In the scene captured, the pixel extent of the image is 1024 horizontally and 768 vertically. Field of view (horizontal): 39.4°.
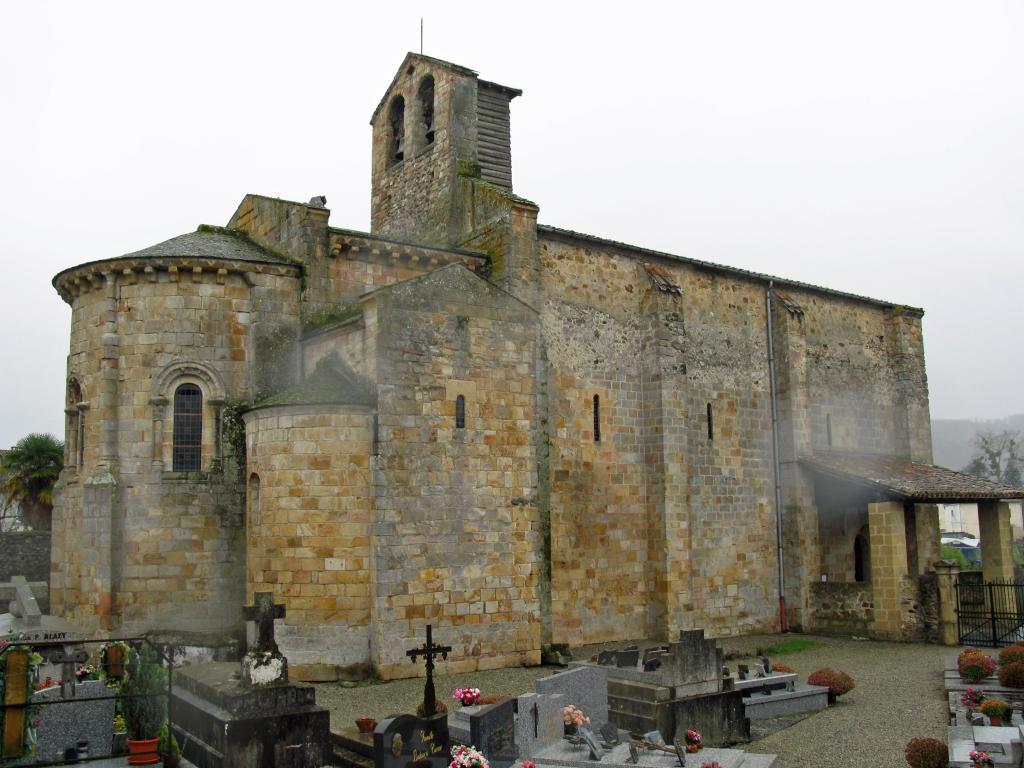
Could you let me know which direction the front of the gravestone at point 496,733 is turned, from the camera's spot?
facing the viewer and to the right of the viewer

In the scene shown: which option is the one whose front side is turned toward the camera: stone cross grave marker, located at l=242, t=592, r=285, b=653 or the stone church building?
the stone cross grave marker

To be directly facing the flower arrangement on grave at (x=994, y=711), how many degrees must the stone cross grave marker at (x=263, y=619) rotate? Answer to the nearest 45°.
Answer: approximately 90° to its left

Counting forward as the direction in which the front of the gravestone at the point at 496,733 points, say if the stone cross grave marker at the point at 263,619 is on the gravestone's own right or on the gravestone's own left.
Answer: on the gravestone's own right

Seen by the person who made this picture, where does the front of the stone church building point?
facing away from the viewer and to the right of the viewer

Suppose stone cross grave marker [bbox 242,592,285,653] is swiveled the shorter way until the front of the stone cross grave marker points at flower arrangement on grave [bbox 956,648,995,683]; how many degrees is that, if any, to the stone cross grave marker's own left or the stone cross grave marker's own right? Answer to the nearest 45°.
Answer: approximately 90° to the stone cross grave marker's own left

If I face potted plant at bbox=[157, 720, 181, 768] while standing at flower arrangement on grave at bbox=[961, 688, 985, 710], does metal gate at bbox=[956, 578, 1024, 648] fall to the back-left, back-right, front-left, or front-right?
back-right

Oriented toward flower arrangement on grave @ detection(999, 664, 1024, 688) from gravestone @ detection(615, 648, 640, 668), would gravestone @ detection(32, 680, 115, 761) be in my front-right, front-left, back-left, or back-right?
back-right

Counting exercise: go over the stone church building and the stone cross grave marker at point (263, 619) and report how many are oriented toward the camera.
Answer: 1

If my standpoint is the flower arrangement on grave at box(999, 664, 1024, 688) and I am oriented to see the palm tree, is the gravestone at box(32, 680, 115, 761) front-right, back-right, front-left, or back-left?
front-left

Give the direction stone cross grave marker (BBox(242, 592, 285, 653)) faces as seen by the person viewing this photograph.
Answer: facing the viewer
